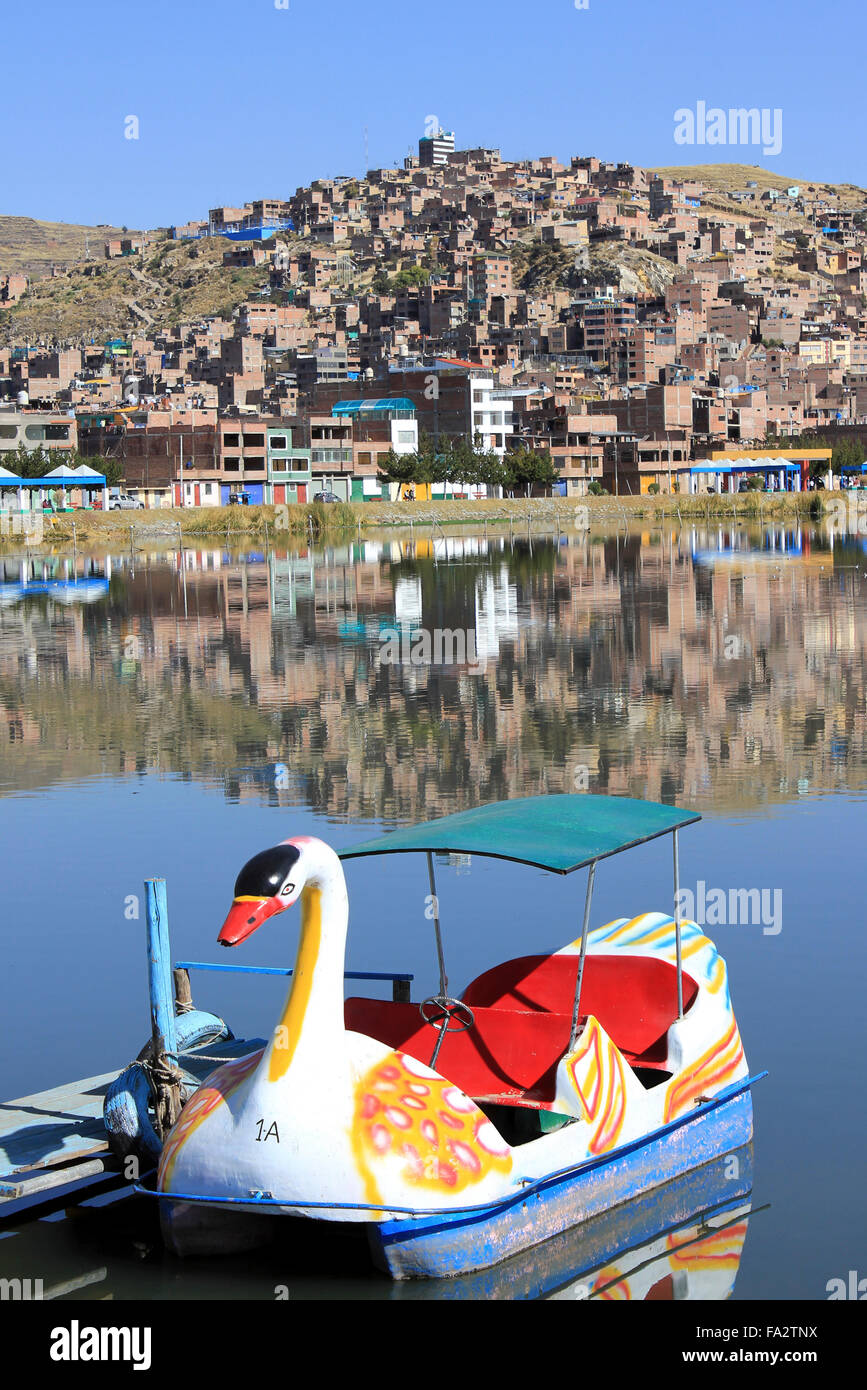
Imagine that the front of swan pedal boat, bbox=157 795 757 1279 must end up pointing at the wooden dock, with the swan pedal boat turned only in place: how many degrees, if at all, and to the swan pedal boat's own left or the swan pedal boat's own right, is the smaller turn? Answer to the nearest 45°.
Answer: approximately 45° to the swan pedal boat's own right
